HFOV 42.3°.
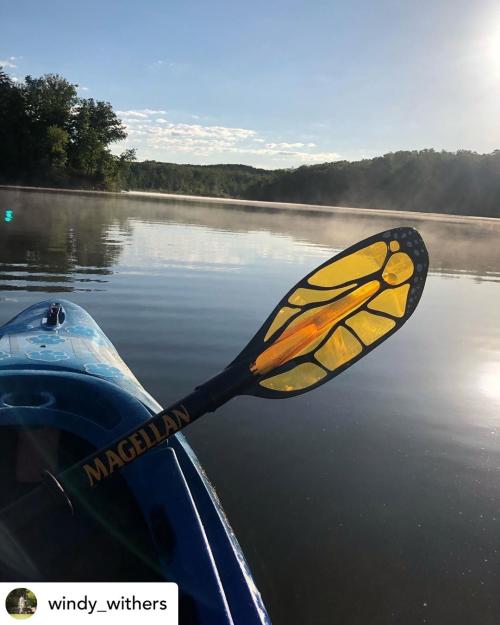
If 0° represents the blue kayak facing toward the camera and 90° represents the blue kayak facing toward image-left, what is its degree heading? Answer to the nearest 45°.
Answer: approximately 180°
